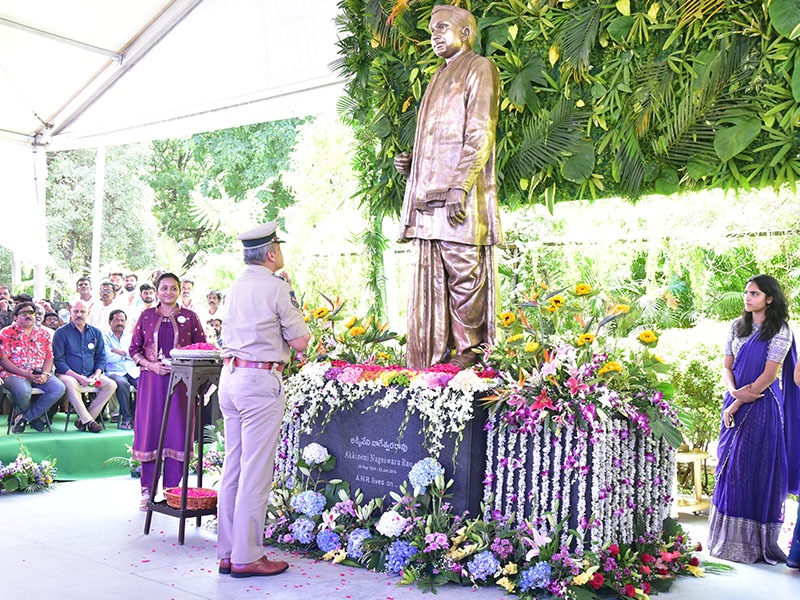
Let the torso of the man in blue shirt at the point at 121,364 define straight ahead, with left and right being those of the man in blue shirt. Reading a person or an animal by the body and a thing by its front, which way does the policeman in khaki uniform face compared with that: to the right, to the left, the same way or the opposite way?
to the left

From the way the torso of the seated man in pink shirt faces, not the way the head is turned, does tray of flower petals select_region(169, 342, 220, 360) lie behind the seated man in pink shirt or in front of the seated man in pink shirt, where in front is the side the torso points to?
in front

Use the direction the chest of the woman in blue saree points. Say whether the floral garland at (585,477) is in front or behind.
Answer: in front

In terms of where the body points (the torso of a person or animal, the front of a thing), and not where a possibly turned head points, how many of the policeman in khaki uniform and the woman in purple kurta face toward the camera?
1

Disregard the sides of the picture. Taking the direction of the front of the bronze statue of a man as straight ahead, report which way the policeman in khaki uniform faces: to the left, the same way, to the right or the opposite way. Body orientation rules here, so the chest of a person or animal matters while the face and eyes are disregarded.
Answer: the opposite way

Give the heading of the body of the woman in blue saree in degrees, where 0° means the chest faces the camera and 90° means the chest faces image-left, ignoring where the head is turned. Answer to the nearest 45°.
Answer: approximately 45°

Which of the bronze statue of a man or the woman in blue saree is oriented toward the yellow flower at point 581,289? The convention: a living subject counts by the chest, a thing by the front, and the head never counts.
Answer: the woman in blue saree

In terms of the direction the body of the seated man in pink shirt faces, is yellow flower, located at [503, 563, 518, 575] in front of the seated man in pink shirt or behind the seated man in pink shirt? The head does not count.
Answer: in front

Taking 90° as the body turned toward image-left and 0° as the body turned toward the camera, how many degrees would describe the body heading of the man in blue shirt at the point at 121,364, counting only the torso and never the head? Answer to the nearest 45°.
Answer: approximately 315°

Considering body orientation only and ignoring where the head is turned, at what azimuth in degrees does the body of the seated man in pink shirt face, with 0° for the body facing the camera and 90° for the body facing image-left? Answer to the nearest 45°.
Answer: approximately 315°

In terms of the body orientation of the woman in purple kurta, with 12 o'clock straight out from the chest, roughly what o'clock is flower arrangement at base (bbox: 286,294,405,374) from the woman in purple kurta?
The flower arrangement at base is roughly at 10 o'clock from the woman in purple kurta.

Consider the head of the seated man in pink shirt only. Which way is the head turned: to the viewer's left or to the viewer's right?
to the viewer's right

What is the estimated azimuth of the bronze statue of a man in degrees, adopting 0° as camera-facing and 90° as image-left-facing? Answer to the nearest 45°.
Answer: approximately 45°
